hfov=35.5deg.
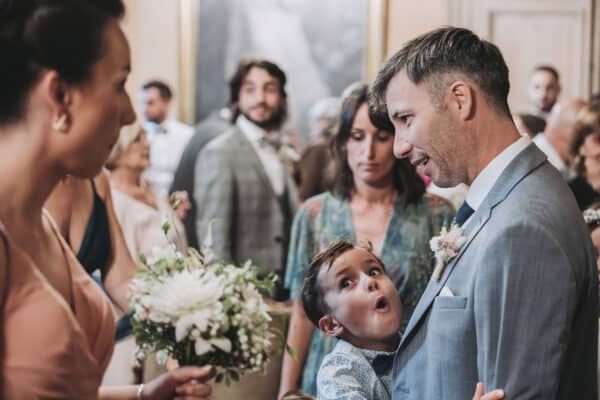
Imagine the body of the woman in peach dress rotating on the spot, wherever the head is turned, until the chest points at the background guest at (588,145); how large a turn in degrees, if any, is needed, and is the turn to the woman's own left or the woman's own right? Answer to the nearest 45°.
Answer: approximately 45° to the woman's own left

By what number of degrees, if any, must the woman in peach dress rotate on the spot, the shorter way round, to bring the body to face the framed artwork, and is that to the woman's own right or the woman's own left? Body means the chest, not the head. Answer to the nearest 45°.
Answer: approximately 90° to the woman's own left

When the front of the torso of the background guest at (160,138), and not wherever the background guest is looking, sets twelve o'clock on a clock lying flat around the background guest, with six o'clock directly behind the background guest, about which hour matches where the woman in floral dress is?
The woman in floral dress is roughly at 10 o'clock from the background guest.

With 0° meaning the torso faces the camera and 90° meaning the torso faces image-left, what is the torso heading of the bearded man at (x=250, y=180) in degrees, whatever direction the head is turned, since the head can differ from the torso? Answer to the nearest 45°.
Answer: approximately 315°

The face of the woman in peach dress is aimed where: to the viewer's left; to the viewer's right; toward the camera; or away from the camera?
to the viewer's right

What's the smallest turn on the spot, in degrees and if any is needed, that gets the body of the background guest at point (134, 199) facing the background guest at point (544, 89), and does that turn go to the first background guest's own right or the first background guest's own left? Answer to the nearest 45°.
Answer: approximately 90° to the first background guest's own left

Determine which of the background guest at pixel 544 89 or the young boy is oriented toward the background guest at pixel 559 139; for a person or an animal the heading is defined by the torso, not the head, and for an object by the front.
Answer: the background guest at pixel 544 89
